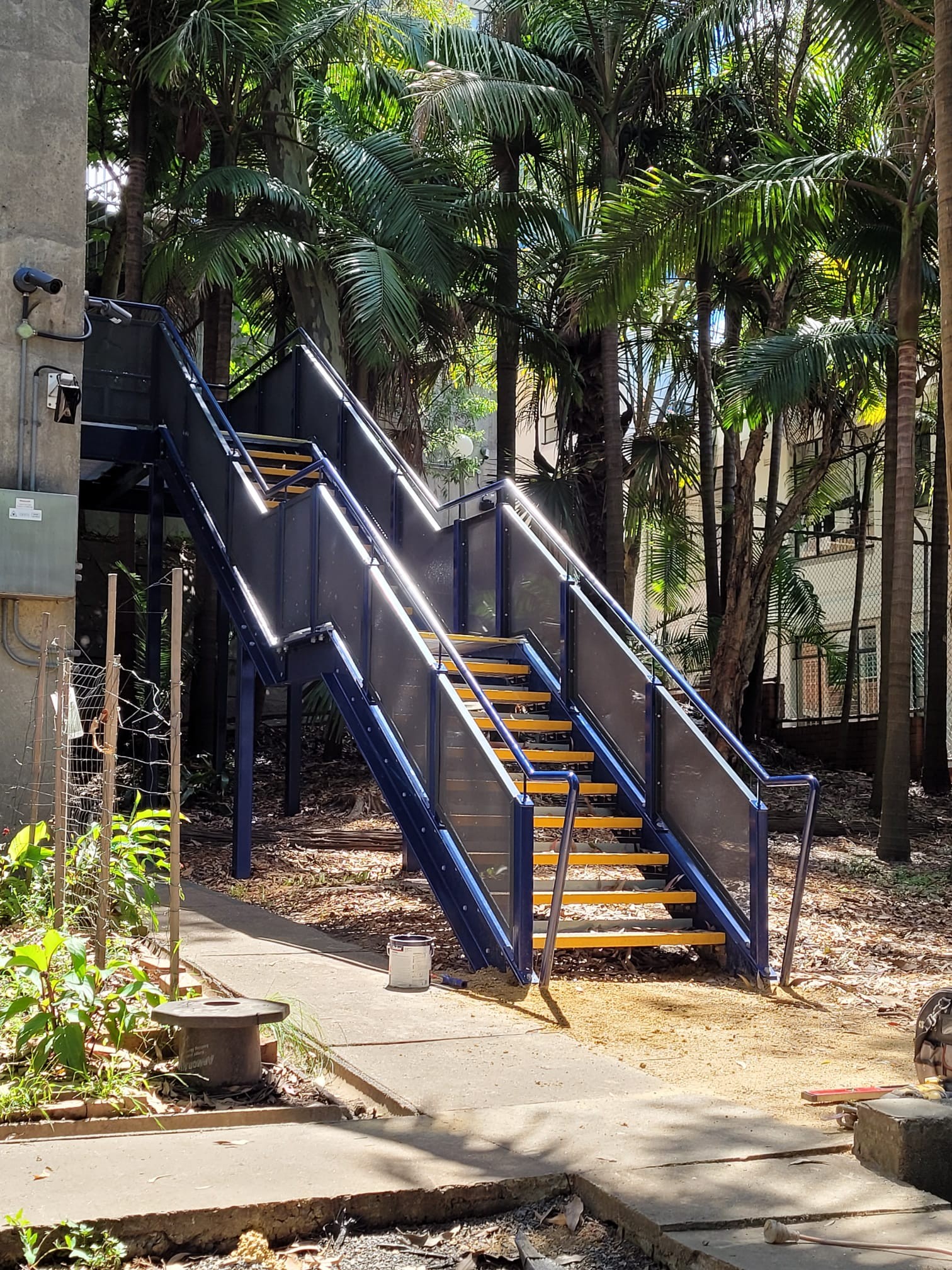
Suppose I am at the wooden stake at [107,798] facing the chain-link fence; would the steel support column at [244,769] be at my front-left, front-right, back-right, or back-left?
front-left

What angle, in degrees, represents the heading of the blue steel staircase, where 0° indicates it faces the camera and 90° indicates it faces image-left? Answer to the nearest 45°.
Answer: approximately 315°

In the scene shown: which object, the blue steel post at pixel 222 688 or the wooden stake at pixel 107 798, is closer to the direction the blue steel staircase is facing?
the wooden stake

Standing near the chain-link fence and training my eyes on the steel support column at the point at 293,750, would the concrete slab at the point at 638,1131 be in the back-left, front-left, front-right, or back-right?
front-left

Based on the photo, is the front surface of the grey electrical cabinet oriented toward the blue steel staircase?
no

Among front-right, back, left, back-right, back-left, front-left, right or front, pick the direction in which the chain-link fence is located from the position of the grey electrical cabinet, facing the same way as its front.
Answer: back-left

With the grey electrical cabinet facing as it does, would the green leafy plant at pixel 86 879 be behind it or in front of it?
in front

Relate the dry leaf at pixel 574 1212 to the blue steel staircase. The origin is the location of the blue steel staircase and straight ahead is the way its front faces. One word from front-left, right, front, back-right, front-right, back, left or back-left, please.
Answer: front-right

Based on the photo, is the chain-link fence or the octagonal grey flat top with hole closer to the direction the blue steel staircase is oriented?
the octagonal grey flat top with hole

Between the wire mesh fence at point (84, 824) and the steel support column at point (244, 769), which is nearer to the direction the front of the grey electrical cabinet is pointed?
the wire mesh fence

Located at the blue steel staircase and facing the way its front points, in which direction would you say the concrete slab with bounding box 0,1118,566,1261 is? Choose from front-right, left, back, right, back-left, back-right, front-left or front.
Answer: front-right

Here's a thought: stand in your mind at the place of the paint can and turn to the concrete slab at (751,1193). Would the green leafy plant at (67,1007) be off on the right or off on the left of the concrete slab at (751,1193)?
right

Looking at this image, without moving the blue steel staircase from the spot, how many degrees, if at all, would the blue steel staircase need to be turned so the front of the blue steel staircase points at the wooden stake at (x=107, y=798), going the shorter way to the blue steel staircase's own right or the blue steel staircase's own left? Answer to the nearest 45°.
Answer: approximately 45° to the blue steel staircase's own right

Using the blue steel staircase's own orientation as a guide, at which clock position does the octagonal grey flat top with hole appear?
The octagonal grey flat top with hole is roughly at 2 o'clock from the blue steel staircase.

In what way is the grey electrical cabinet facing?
toward the camera

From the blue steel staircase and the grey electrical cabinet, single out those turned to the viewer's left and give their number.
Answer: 0
